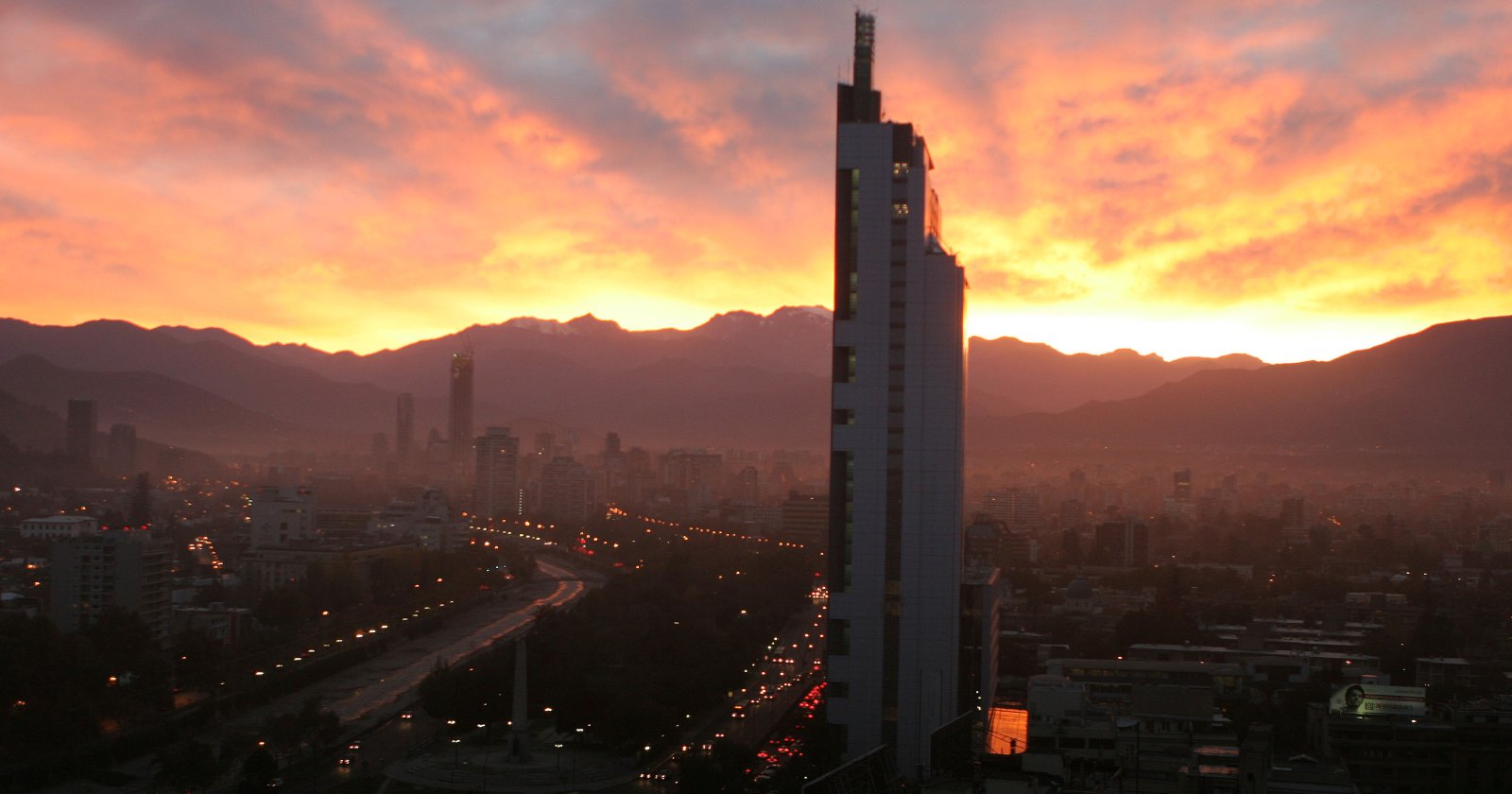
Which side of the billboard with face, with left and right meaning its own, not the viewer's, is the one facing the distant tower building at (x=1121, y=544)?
back

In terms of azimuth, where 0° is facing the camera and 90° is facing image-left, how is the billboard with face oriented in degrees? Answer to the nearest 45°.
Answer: approximately 0°

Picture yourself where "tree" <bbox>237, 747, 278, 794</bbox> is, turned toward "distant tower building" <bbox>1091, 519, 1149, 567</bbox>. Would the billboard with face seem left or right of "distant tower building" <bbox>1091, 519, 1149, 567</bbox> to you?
right

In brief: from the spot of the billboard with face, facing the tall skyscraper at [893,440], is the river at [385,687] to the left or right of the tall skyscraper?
right

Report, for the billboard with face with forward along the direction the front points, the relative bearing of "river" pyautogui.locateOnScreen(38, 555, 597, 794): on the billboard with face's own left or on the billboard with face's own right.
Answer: on the billboard with face's own right

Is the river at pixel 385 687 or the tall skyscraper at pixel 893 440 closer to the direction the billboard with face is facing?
the tall skyscraper

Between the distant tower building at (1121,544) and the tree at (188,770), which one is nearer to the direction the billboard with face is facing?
the tree

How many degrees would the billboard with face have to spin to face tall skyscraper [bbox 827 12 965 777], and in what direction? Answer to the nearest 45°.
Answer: approximately 45° to its right

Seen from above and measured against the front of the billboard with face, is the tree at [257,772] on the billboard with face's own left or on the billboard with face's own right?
on the billboard with face's own right

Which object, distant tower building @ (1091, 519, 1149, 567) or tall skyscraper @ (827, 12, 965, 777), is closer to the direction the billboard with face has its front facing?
the tall skyscraper
